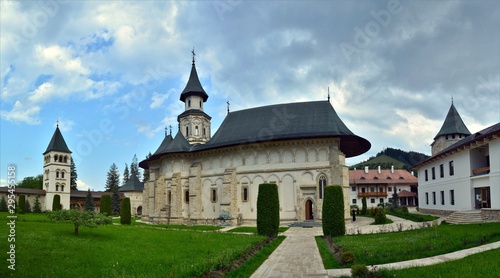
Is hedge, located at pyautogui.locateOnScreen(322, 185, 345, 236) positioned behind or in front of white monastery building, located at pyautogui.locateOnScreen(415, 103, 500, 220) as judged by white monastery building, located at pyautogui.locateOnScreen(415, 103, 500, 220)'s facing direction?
in front

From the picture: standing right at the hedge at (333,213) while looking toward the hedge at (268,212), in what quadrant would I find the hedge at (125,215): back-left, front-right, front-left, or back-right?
front-right

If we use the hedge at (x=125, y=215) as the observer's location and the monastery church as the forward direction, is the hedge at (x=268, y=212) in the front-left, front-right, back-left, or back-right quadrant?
front-right

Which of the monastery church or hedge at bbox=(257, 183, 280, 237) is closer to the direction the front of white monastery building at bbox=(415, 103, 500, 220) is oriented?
the hedge

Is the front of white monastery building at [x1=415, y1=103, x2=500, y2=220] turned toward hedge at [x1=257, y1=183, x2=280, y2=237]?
yes
